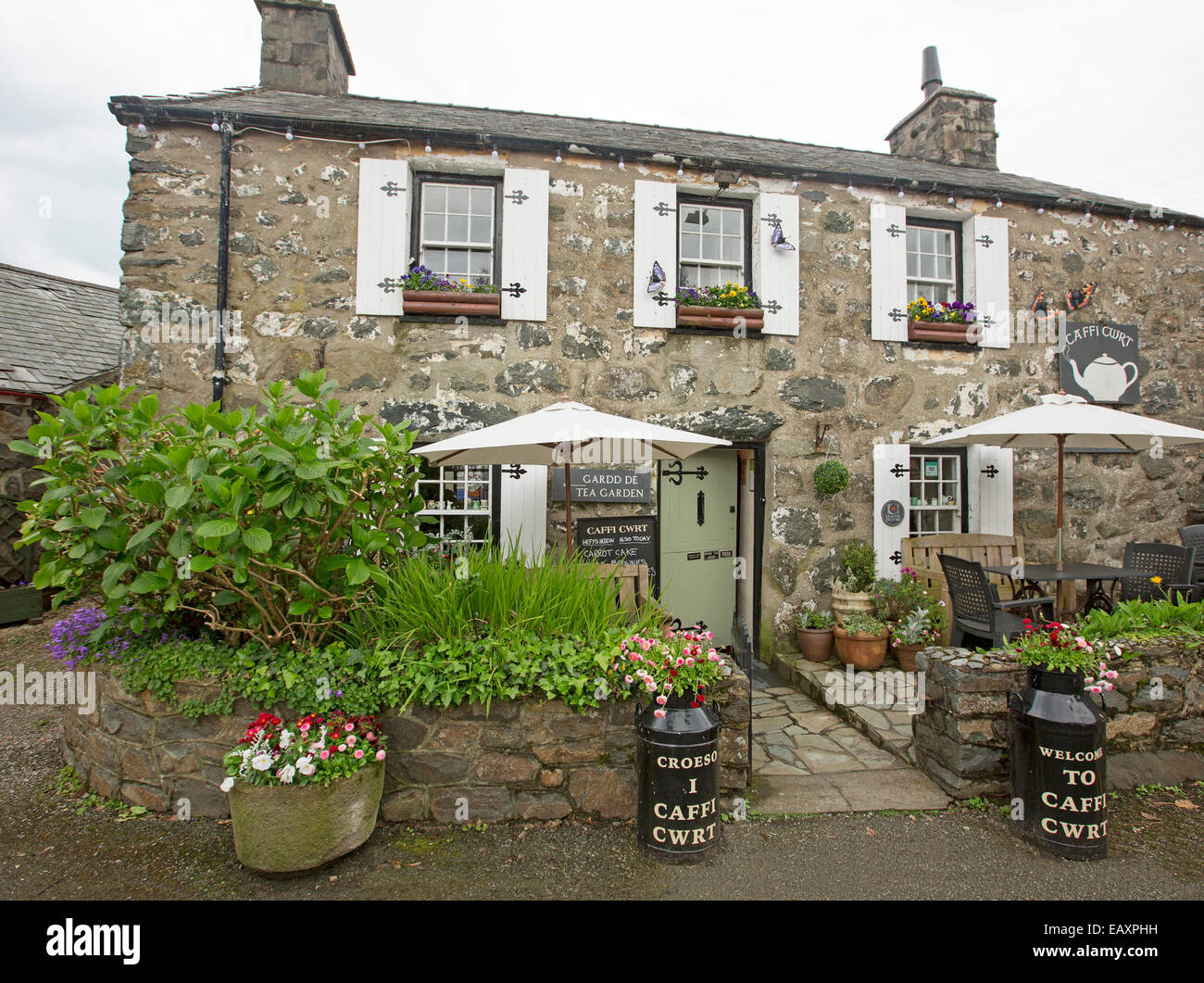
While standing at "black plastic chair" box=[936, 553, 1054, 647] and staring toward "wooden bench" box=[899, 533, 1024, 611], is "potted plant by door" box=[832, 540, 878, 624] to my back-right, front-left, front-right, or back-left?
front-left

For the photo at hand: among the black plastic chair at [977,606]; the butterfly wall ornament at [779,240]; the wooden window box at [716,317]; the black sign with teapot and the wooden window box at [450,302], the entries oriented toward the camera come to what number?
4

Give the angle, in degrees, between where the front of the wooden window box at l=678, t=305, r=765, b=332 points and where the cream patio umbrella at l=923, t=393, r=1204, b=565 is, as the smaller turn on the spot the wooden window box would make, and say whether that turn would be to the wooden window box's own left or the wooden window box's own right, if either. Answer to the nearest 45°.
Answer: approximately 90° to the wooden window box's own left

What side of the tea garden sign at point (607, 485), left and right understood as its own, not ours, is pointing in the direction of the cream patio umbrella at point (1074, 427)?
left

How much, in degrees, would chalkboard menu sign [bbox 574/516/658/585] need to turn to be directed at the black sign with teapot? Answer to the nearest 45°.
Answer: approximately 90° to its left

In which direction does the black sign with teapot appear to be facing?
toward the camera

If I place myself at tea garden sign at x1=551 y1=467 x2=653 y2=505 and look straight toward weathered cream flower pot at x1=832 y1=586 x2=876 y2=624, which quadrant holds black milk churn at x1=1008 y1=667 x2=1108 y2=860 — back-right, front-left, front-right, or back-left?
front-right

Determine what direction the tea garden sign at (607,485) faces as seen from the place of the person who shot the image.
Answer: facing the viewer

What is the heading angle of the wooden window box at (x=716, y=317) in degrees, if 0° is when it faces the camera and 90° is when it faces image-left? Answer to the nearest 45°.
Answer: approximately 0°

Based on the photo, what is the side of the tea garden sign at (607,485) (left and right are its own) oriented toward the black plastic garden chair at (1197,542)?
left

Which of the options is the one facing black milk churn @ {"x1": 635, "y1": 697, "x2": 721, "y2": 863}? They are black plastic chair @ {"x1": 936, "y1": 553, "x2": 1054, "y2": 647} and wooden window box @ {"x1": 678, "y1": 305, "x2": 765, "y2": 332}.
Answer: the wooden window box

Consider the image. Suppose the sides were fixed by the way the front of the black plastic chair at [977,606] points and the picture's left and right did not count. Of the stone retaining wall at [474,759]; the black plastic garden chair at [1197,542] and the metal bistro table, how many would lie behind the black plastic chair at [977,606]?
1

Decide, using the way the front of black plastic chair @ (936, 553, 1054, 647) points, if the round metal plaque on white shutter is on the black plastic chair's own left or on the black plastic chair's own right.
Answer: on the black plastic chair's own left

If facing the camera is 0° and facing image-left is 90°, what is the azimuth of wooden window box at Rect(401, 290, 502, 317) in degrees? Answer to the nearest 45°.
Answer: approximately 0°

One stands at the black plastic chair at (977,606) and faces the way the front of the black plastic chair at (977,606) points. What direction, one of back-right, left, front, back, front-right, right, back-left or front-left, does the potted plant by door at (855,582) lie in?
left

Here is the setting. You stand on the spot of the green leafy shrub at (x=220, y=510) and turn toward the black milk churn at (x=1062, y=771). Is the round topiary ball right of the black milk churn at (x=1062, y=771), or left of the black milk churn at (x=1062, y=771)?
left

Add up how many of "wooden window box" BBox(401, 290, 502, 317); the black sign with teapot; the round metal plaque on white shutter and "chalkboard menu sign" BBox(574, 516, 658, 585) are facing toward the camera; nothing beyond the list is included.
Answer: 4

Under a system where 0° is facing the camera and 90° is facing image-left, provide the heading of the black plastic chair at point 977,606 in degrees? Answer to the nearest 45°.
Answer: approximately 225°

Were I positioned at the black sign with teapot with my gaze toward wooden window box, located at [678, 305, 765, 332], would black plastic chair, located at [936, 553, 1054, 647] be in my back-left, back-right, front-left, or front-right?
front-left

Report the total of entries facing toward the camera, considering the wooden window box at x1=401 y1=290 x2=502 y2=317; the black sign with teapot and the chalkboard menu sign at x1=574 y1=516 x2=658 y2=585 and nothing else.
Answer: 3
